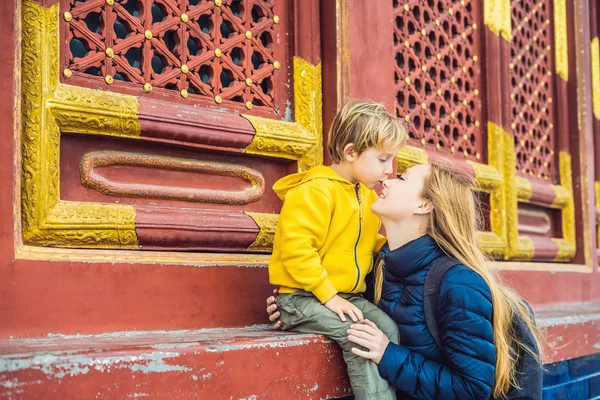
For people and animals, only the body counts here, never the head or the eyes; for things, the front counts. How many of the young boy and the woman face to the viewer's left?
1

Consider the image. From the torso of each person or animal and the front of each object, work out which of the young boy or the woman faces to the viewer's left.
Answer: the woman

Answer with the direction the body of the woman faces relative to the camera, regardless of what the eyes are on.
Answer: to the viewer's left

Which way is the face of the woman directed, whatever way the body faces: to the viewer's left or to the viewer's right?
to the viewer's left

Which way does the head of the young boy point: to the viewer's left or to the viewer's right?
to the viewer's right

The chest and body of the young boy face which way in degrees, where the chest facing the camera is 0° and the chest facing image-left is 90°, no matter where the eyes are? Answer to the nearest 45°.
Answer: approximately 315°
